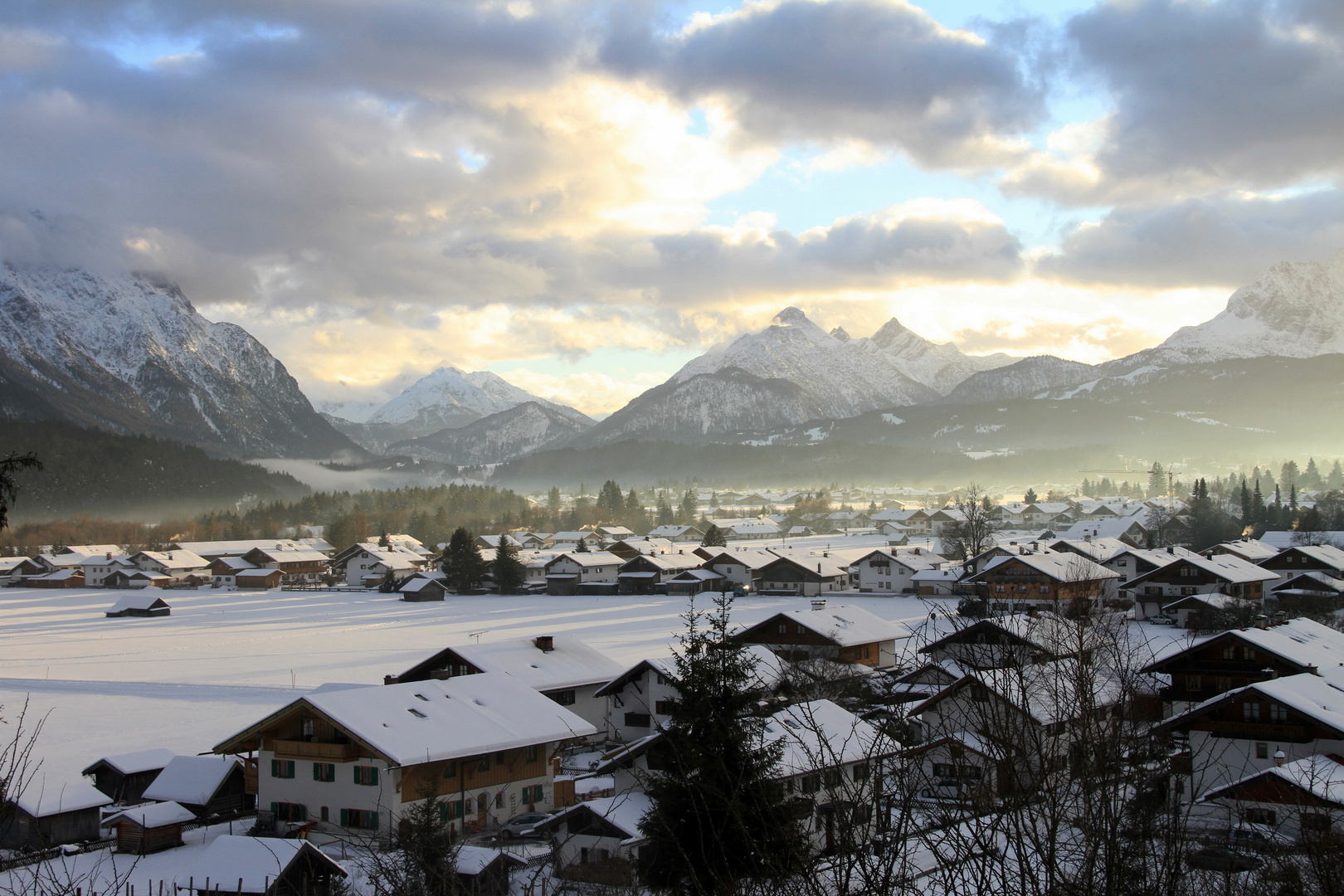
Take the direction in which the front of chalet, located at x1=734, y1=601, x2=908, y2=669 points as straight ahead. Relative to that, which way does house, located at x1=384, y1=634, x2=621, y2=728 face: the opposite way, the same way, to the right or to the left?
the same way

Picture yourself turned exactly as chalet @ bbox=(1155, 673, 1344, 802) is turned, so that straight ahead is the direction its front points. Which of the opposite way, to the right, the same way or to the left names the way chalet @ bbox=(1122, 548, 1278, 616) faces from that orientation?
the same way

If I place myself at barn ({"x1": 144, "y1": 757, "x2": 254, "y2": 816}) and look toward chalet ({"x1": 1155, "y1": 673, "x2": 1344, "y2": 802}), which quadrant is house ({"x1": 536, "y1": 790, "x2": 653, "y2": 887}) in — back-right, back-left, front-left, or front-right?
front-right

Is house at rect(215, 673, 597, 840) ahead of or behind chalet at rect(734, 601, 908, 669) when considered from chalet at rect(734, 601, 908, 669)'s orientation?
ahead

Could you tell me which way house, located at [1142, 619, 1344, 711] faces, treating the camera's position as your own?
facing the viewer and to the left of the viewer

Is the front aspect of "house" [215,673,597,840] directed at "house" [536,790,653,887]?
no

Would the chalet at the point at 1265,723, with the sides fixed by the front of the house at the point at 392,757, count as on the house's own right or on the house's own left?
on the house's own left

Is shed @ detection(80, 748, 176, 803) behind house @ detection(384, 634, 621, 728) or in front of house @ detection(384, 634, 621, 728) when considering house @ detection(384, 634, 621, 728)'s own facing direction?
in front

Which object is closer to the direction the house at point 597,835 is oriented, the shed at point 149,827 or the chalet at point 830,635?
the shed

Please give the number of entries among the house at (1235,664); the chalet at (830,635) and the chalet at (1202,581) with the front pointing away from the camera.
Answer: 0

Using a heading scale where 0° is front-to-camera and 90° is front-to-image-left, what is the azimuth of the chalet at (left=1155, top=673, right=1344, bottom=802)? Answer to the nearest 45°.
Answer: approximately 45°

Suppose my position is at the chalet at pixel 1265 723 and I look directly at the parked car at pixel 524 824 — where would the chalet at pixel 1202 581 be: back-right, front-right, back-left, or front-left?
back-right

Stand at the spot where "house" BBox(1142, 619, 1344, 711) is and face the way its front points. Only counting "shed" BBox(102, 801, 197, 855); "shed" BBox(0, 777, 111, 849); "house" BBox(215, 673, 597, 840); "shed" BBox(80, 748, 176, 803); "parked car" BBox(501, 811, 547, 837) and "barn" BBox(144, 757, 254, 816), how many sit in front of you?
6

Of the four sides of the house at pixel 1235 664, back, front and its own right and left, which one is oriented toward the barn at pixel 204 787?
front

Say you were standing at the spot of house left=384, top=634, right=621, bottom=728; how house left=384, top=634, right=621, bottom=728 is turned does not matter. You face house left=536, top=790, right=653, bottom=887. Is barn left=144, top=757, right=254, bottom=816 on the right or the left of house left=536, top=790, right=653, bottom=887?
right

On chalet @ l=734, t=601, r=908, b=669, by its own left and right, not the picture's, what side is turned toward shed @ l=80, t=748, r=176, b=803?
front
